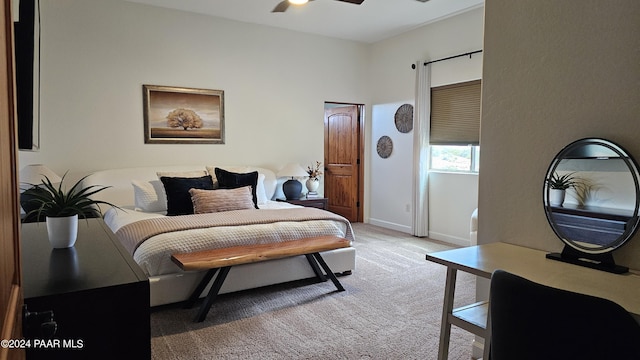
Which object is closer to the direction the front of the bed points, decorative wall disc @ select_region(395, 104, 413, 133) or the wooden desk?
the wooden desk

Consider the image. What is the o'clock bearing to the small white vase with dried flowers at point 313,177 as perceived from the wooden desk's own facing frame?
The small white vase with dried flowers is roughly at 3 o'clock from the wooden desk.

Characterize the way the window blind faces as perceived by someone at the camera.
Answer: facing the viewer and to the left of the viewer

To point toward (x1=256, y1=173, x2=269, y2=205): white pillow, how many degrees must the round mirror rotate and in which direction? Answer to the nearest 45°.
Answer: approximately 90° to its right

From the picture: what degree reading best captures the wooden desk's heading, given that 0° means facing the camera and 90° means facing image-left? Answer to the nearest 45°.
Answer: approximately 45°

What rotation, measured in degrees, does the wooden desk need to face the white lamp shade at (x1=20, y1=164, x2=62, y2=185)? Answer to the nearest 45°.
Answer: approximately 45° to its right

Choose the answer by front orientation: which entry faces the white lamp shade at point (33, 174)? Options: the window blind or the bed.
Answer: the window blind

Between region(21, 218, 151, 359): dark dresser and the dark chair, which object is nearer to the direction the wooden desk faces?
the dark dresser

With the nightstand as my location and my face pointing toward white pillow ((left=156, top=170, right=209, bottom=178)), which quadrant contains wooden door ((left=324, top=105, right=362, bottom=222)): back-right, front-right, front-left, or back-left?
back-right

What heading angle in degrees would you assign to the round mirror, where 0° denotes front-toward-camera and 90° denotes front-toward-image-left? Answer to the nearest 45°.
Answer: approximately 45°

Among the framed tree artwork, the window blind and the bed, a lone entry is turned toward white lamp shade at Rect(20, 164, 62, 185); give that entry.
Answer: the window blind

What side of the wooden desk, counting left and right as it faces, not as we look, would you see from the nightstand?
right

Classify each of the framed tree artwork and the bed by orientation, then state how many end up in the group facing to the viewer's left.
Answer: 0

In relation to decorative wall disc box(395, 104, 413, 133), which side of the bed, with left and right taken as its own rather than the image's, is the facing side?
left

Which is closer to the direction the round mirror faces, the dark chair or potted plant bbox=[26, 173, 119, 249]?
the potted plant

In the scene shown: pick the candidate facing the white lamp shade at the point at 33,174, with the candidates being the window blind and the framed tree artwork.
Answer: the window blind

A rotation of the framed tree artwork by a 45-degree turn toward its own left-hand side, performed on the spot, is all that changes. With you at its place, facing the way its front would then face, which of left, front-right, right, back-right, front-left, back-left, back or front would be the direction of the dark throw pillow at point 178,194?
right

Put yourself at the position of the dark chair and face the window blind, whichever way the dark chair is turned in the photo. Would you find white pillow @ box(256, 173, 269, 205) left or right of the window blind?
left

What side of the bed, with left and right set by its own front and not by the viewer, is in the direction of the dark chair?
front

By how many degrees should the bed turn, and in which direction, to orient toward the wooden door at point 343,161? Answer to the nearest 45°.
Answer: approximately 90° to its left
